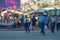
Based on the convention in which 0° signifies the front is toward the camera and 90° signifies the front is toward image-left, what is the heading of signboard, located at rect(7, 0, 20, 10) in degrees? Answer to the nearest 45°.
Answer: approximately 0°
